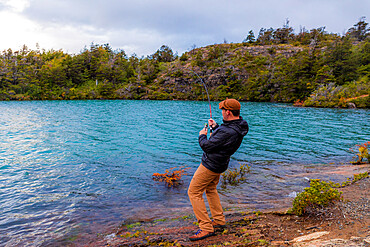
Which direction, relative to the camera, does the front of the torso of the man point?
to the viewer's left

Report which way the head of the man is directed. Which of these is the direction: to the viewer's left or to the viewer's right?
to the viewer's left

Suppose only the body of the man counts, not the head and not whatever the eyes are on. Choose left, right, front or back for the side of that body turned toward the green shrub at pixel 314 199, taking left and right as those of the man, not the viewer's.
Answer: back
